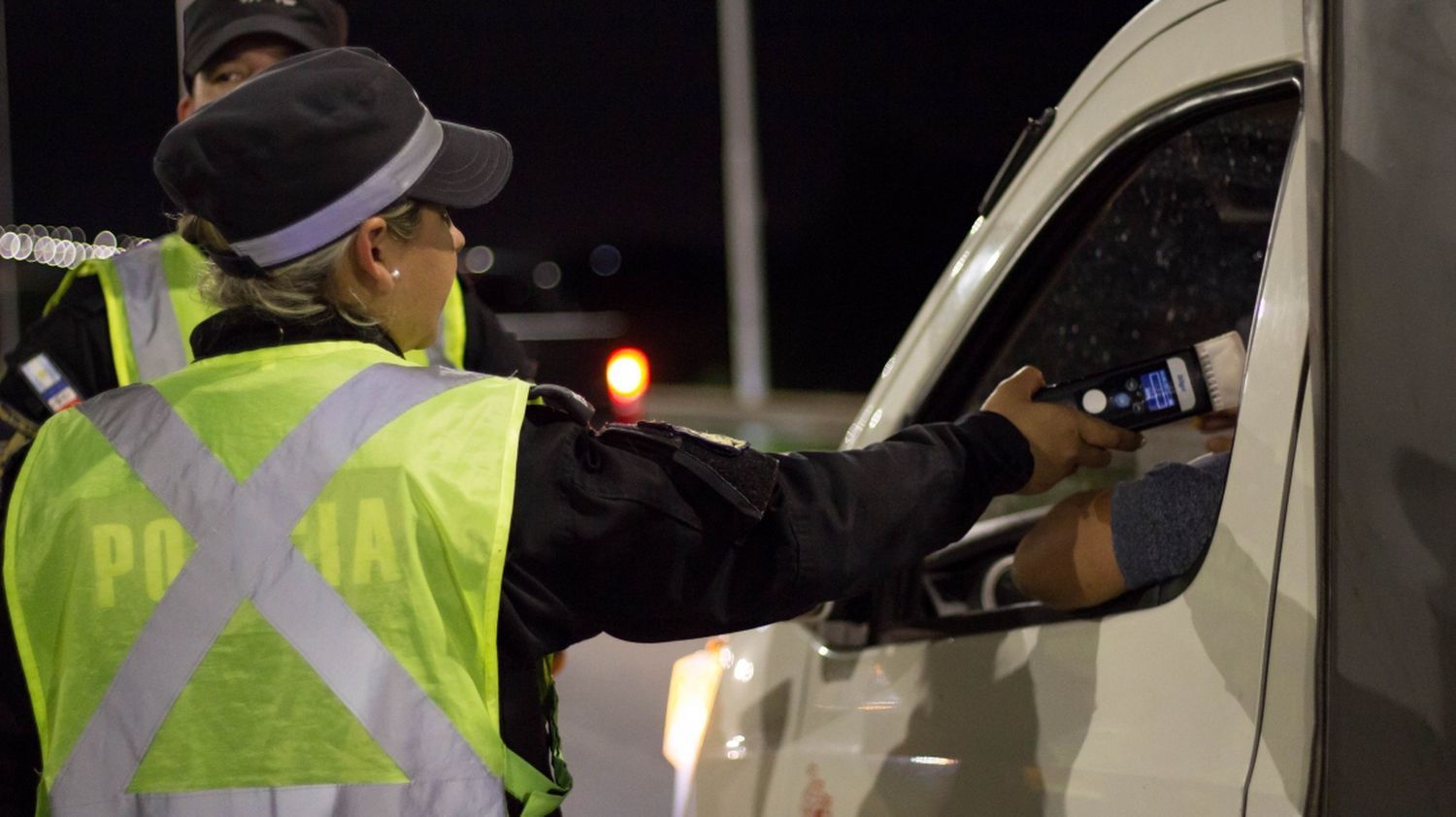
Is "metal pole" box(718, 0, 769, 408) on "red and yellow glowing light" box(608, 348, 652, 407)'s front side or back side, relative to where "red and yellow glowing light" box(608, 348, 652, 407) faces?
on the back side

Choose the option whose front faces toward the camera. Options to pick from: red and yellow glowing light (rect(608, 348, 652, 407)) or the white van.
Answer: the red and yellow glowing light

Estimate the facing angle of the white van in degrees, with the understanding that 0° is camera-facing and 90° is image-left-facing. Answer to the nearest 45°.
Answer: approximately 90°

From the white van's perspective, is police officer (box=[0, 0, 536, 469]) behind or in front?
in front

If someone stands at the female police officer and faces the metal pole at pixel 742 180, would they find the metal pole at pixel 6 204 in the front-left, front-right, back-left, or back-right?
front-left

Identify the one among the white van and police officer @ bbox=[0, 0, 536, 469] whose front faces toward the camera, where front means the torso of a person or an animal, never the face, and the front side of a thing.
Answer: the police officer

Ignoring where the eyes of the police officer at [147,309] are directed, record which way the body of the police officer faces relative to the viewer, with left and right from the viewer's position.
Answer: facing the viewer

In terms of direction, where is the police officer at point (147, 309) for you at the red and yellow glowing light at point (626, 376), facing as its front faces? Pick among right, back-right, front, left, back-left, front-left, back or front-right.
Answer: front

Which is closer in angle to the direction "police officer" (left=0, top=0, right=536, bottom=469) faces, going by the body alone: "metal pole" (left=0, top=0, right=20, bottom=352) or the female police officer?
the female police officer

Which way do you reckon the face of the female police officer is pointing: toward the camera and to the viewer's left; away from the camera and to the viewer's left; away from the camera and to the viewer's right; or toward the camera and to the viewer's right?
away from the camera and to the viewer's right

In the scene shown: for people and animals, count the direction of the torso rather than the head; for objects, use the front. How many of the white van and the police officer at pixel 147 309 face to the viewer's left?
1

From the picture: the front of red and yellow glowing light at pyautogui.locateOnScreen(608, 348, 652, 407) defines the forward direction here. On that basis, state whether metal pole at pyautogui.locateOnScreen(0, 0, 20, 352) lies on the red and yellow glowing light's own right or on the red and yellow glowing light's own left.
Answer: on the red and yellow glowing light's own right

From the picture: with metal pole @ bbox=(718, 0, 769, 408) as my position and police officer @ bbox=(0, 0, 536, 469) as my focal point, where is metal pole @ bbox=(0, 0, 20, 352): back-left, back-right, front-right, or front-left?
front-right
